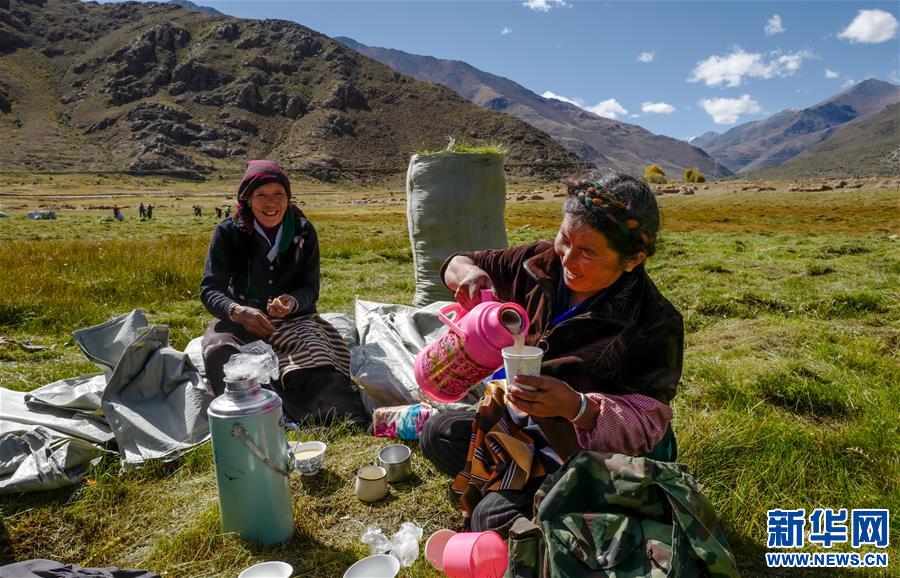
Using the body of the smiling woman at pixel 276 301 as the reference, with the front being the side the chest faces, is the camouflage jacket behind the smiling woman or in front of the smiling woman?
in front

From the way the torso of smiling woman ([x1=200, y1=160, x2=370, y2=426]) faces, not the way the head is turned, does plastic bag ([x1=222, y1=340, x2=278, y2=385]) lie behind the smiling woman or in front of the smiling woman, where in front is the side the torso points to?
in front

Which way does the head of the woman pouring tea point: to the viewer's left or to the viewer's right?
to the viewer's left

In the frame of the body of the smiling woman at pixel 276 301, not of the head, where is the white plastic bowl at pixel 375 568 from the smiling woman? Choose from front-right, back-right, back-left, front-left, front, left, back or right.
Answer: front

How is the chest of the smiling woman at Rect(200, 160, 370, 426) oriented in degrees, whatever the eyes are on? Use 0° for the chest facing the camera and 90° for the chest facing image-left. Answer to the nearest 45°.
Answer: approximately 0°

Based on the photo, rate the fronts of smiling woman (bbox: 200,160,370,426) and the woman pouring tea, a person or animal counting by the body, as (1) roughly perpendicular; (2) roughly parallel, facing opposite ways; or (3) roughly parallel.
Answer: roughly perpendicular

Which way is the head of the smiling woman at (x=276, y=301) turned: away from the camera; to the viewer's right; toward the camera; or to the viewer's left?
toward the camera

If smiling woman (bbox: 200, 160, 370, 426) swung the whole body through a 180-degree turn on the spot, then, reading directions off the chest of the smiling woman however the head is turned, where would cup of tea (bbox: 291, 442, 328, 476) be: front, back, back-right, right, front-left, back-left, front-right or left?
back

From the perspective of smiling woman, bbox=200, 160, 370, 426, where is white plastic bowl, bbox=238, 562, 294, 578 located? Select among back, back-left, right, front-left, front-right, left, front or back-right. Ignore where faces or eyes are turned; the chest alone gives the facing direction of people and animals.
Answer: front

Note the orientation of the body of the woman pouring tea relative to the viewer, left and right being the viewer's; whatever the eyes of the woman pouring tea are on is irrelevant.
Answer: facing the viewer and to the left of the viewer

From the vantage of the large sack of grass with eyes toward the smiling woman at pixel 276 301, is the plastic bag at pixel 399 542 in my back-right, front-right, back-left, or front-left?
front-left

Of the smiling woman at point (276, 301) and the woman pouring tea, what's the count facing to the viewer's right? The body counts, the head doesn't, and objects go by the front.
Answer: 0

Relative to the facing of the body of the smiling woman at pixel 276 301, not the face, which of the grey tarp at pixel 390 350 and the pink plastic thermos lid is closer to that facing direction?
the pink plastic thermos lid

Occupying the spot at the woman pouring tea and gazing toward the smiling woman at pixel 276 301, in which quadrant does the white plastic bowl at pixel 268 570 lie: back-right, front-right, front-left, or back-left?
front-left

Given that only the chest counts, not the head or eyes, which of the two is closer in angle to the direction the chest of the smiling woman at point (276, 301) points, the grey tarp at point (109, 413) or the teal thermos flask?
the teal thermos flask

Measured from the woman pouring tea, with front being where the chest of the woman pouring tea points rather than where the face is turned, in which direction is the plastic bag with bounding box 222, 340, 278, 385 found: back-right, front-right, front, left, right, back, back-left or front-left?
front-right
